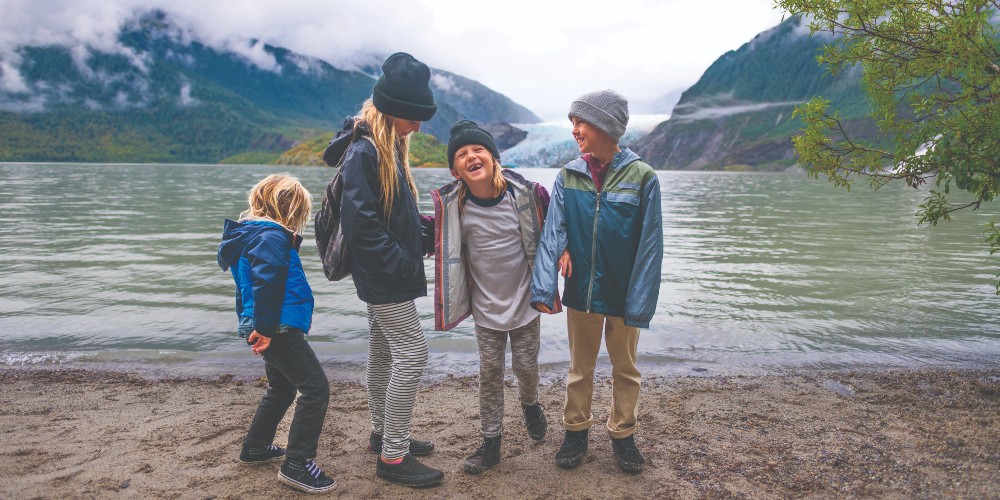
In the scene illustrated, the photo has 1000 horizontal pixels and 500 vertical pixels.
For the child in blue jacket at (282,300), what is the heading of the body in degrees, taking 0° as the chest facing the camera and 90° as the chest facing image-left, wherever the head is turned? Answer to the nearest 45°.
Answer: approximately 270°

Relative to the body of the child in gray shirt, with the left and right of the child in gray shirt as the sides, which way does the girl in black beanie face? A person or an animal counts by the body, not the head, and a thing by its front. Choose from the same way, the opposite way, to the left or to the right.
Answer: to the left

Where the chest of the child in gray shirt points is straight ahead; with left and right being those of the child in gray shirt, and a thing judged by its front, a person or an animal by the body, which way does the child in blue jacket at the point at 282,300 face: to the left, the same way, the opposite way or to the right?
to the left

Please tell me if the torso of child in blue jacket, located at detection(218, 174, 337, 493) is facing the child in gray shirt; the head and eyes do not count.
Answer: yes

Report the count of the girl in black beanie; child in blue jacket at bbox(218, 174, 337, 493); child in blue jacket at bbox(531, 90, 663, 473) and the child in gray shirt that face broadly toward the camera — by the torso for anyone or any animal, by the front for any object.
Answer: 2

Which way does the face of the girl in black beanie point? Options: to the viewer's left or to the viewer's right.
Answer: to the viewer's right

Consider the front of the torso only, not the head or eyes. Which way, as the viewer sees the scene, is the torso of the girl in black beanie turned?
to the viewer's right

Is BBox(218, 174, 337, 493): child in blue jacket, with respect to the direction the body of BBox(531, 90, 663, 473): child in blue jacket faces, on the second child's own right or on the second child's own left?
on the second child's own right
